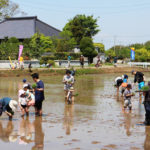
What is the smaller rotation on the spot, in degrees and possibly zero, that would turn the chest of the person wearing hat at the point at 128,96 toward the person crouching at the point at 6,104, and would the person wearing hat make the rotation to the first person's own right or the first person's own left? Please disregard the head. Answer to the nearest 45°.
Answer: approximately 135° to the first person's own right
